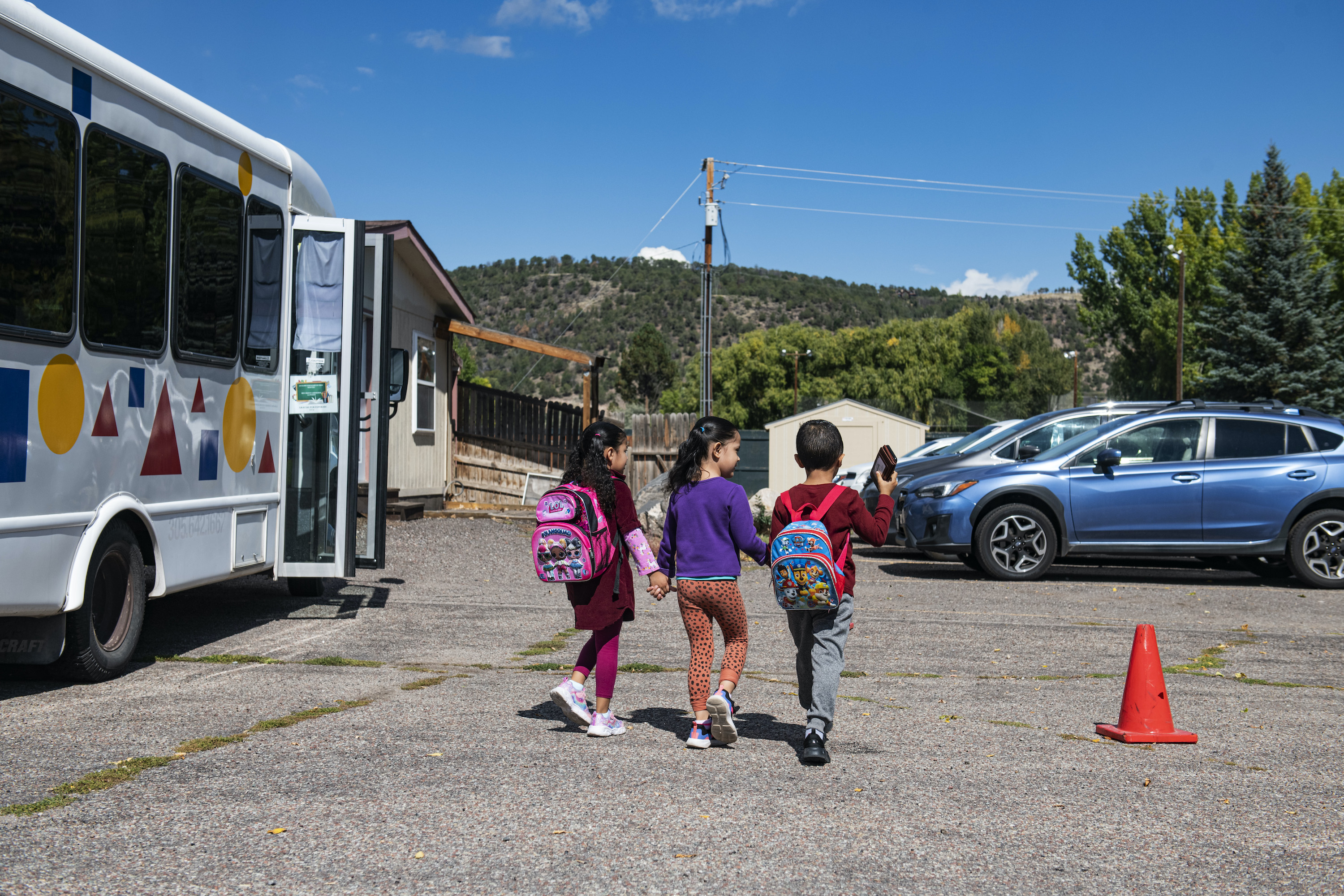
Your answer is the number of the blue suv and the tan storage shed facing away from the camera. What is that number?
0

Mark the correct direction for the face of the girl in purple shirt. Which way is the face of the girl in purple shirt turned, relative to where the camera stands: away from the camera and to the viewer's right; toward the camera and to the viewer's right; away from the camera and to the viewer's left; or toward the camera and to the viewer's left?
away from the camera and to the viewer's right

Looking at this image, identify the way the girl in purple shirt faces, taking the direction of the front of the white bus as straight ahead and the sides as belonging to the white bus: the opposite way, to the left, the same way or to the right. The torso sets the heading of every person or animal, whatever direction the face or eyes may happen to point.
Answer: the same way

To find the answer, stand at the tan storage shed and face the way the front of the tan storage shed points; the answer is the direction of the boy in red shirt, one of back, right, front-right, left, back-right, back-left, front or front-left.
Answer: front

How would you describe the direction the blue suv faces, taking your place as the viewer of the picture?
facing to the left of the viewer

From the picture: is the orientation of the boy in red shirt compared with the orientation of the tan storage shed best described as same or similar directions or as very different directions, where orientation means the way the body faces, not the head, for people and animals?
very different directions

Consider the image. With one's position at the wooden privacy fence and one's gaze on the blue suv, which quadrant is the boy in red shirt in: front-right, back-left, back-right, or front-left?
front-right

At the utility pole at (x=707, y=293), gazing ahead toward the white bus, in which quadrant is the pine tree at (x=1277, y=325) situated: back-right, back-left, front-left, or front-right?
back-left

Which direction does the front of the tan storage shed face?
toward the camera

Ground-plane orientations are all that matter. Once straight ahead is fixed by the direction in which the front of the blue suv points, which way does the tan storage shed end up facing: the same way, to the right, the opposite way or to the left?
to the left

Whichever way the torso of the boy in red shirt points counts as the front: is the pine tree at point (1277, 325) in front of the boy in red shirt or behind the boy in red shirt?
in front

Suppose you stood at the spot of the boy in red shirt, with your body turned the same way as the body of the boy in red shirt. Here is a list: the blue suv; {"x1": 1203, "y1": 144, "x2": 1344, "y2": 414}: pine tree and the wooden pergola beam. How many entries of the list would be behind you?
0

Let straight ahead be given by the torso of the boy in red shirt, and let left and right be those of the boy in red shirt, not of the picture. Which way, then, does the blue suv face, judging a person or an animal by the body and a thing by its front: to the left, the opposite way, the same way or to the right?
to the left

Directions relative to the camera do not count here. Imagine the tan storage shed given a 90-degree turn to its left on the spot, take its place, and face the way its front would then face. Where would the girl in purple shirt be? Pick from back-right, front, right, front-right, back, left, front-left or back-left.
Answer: right

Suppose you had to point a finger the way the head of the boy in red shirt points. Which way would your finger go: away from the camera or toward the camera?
away from the camera

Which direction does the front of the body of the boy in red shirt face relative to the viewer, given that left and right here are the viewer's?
facing away from the viewer

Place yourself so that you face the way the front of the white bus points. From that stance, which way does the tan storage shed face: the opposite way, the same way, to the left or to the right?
the opposite way

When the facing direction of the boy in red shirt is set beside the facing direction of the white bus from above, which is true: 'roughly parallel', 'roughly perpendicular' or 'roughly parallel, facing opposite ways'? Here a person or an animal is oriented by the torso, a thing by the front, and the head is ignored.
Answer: roughly parallel
